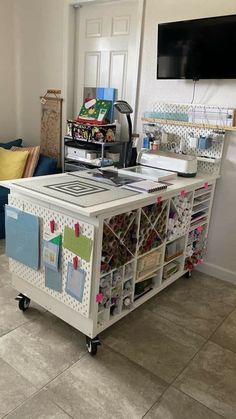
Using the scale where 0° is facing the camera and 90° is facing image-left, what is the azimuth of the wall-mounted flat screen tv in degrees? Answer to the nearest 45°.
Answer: approximately 45°

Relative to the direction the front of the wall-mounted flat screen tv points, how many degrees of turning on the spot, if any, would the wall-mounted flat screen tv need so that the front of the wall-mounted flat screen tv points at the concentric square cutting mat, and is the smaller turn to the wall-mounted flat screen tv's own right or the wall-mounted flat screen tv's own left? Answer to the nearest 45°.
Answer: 0° — it already faces it

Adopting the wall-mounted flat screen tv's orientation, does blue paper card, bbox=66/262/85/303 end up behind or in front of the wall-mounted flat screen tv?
in front

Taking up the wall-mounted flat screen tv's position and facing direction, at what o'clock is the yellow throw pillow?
The yellow throw pillow is roughly at 2 o'clock from the wall-mounted flat screen tv.

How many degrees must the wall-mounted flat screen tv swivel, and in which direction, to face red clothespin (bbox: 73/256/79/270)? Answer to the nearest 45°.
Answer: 0° — it already faces it

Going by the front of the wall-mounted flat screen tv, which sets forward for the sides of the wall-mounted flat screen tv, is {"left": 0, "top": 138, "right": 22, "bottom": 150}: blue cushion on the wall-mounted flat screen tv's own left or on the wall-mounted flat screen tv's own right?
on the wall-mounted flat screen tv's own right
